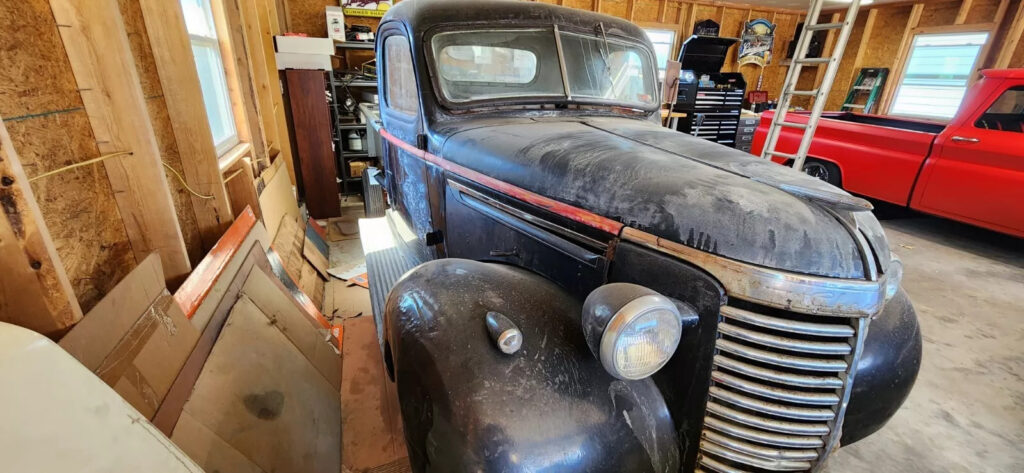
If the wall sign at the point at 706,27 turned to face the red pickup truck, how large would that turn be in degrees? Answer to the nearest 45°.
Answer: approximately 45° to its left

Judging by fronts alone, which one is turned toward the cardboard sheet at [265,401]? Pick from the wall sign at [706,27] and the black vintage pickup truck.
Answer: the wall sign

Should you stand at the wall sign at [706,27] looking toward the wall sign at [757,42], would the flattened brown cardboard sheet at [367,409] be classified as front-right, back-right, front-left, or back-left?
back-right

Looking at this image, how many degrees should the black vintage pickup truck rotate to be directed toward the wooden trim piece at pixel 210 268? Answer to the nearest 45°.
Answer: approximately 135° to its right

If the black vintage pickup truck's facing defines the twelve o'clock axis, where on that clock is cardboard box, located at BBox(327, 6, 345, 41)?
The cardboard box is roughly at 6 o'clock from the black vintage pickup truck.

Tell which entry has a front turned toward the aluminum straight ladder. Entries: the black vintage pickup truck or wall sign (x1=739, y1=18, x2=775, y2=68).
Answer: the wall sign

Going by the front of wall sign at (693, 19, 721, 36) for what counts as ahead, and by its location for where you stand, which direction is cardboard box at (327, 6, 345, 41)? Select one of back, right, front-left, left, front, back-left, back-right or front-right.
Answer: front-right

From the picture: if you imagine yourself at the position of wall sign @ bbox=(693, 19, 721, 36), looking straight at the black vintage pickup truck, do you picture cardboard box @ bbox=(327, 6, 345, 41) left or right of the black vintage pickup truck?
right

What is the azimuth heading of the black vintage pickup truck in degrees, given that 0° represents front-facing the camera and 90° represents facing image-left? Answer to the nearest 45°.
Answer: approximately 315°

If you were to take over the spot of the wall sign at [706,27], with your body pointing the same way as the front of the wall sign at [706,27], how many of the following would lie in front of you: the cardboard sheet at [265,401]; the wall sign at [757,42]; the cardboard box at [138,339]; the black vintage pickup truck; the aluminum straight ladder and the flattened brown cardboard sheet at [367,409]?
5

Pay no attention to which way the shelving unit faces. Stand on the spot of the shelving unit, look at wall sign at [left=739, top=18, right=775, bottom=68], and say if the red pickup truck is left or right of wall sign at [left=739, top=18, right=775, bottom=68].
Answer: right

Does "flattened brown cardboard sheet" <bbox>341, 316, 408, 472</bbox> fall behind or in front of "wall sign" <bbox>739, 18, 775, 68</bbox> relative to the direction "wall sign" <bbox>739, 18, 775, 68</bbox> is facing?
in front

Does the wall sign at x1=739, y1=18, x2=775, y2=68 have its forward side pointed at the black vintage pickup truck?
yes

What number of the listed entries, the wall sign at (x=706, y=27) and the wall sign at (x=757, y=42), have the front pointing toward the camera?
2

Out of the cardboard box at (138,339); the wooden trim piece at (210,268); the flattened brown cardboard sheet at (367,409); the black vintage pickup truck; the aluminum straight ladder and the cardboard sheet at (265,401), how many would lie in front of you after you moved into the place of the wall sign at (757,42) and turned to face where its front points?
6

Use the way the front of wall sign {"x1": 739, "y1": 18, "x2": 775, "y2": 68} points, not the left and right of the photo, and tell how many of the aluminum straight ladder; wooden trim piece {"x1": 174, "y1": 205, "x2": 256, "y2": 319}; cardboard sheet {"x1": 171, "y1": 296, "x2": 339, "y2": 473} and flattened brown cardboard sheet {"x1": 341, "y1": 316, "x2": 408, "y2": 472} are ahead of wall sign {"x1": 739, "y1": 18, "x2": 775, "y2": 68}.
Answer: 4

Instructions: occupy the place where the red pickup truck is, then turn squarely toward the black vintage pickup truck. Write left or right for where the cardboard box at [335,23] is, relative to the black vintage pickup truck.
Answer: right

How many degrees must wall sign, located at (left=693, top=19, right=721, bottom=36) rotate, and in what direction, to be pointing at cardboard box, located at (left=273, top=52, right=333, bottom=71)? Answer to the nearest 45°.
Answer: approximately 45° to its right
